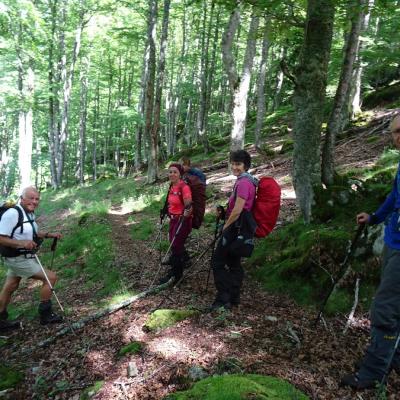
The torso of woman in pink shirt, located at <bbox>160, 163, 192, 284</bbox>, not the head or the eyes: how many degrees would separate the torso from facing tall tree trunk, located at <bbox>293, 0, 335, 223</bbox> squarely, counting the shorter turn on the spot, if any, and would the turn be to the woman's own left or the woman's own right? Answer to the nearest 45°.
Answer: approximately 135° to the woman's own left

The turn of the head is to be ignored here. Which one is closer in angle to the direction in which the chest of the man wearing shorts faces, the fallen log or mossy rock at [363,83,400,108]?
the fallen log

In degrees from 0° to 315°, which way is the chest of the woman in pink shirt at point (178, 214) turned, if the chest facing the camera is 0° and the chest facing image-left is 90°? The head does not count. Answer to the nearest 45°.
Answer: approximately 45°

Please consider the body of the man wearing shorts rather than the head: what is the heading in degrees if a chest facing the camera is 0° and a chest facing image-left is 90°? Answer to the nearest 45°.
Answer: approximately 315°

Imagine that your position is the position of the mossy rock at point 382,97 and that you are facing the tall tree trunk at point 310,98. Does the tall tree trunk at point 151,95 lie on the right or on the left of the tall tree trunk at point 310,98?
right
